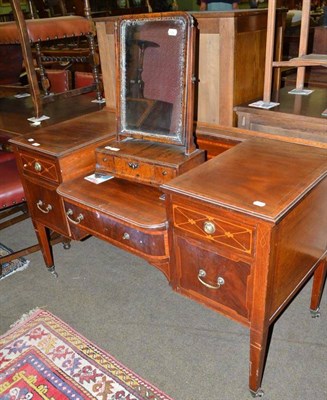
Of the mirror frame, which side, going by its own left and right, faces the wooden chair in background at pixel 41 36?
right

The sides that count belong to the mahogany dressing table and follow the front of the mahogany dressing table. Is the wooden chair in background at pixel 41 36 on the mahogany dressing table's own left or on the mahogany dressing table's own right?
on the mahogany dressing table's own right

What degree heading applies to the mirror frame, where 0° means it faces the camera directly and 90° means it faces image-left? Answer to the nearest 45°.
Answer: approximately 45°

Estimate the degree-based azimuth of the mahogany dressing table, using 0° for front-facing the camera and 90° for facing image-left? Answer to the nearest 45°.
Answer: approximately 45°
